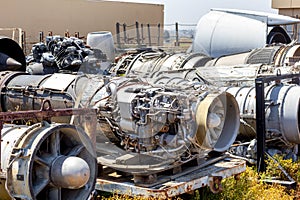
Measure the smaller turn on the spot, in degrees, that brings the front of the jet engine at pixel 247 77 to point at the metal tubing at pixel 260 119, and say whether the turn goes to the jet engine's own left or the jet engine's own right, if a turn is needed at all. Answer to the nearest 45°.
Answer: approximately 45° to the jet engine's own right

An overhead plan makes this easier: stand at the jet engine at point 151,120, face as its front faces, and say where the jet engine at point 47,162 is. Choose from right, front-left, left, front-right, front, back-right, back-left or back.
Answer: right

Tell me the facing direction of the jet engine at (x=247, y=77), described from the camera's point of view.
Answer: facing the viewer and to the right of the viewer

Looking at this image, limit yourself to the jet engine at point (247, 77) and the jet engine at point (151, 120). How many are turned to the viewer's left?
0

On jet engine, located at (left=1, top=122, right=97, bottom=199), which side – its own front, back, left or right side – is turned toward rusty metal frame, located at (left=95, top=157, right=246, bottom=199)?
left

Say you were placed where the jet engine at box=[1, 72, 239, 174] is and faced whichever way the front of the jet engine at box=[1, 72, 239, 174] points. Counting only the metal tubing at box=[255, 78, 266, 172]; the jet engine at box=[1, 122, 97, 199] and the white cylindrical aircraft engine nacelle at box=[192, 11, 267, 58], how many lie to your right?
1

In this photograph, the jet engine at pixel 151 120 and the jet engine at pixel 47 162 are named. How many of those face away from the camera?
0

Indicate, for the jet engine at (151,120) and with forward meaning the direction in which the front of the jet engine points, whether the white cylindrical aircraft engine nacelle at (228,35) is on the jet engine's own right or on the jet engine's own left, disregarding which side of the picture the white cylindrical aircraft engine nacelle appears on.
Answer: on the jet engine's own left
